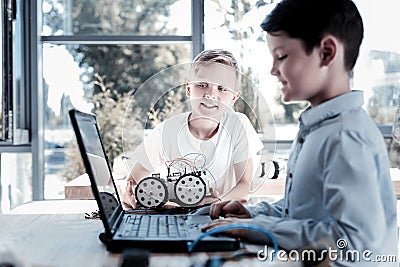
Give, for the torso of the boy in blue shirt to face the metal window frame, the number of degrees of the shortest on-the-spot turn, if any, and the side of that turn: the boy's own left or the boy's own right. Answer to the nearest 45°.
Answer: approximately 45° to the boy's own right

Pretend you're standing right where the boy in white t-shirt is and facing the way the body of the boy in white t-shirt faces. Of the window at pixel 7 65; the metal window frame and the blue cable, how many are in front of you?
1

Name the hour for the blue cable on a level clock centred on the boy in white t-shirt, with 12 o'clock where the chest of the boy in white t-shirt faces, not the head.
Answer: The blue cable is roughly at 12 o'clock from the boy in white t-shirt.

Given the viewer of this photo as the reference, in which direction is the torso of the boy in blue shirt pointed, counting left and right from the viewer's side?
facing to the left of the viewer

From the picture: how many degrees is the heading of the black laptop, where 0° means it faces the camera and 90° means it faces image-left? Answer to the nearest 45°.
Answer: approximately 270°

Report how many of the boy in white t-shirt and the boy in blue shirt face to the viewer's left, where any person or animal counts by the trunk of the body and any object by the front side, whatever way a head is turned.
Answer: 1

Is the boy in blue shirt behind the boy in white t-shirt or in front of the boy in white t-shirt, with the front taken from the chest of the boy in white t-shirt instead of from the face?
in front

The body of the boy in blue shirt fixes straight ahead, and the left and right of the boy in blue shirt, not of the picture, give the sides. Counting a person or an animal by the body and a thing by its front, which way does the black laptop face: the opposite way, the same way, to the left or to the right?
the opposite way

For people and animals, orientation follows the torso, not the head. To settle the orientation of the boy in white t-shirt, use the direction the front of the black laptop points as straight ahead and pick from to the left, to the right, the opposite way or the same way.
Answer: to the right

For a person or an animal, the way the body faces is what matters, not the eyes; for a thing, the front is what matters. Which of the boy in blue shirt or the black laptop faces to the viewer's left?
the boy in blue shirt

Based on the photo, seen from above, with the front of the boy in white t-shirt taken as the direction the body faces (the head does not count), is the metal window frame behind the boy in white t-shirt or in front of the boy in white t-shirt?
behind

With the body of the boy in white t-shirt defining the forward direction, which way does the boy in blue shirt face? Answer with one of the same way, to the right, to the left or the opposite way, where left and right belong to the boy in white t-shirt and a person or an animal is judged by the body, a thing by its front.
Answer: to the right

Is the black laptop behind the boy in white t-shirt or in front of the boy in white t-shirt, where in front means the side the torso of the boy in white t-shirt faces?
in front

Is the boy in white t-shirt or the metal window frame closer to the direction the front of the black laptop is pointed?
the boy in white t-shirt

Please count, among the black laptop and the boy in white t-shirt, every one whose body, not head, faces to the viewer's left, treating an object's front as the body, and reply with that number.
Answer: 0

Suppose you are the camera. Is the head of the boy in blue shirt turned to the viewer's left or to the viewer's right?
to the viewer's left
